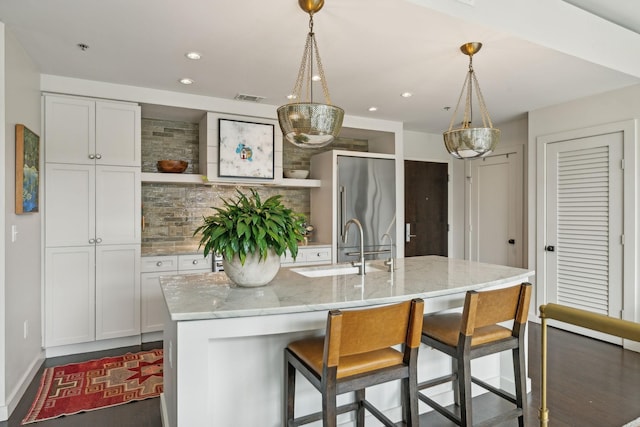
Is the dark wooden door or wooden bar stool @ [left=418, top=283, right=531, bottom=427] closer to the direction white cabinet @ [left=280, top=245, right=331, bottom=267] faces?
the wooden bar stool

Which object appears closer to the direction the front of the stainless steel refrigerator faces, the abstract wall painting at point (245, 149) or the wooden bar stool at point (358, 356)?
the wooden bar stool

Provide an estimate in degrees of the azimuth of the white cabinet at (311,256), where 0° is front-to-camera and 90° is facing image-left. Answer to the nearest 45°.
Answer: approximately 0°

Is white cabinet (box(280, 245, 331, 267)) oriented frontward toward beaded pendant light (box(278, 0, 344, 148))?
yes

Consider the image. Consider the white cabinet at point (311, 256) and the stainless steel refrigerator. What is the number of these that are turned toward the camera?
2

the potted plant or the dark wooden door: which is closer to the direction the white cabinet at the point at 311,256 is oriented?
the potted plant

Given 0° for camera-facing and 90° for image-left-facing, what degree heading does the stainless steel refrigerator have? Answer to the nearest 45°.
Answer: approximately 0°

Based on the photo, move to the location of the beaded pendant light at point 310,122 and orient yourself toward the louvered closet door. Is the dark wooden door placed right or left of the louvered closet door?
left

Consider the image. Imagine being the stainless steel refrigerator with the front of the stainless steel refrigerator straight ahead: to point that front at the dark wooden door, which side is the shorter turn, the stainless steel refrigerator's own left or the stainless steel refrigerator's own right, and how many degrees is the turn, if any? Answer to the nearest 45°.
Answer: approximately 135° to the stainless steel refrigerator's own left

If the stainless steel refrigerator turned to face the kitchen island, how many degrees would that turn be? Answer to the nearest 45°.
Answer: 0° — it already faces it
